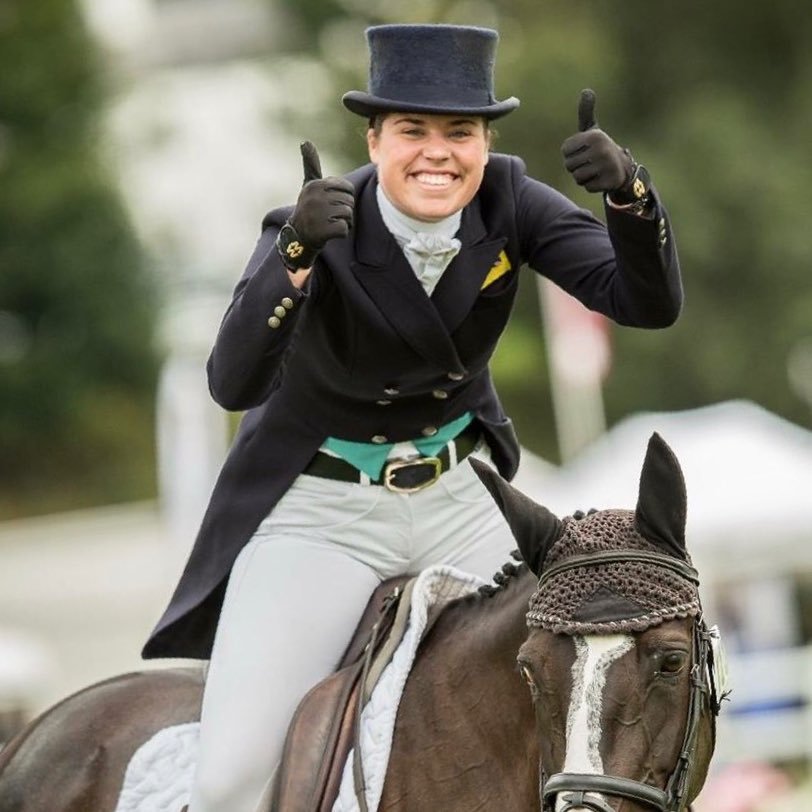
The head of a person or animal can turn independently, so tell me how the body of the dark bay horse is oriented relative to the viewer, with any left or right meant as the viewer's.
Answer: facing the viewer and to the right of the viewer

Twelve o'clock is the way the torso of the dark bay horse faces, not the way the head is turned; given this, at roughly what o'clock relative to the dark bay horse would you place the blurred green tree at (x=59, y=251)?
The blurred green tree is roughly at 7 o'clock from the dark bay horse.

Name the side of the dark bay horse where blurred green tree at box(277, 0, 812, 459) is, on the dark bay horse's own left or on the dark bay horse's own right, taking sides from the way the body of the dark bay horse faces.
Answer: on the dark bay horse's own left
